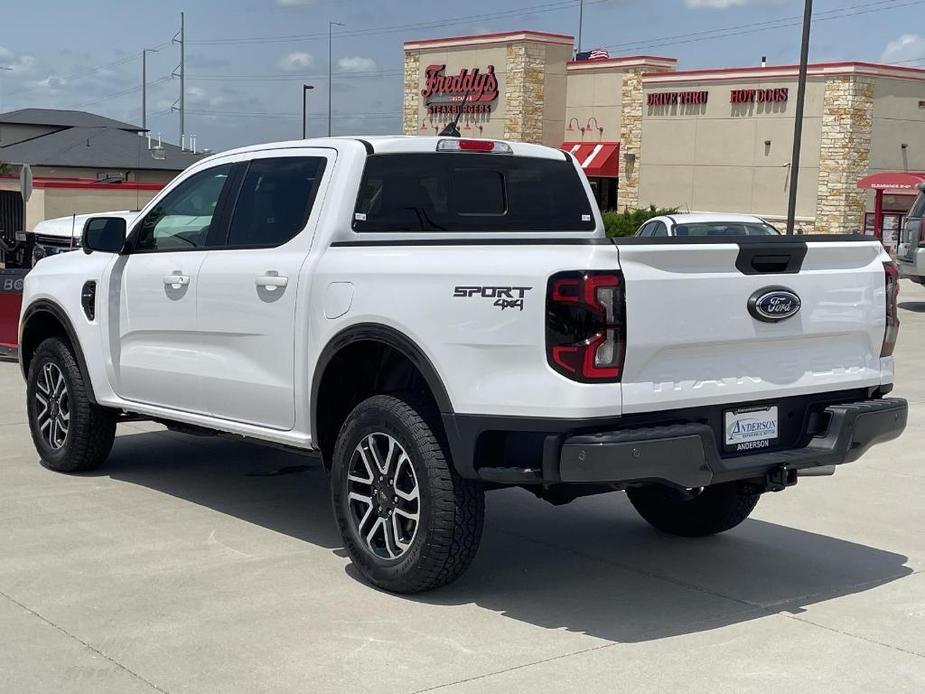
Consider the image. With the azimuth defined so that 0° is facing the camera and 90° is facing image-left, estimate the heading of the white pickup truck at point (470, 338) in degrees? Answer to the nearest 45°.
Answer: approximately 135°

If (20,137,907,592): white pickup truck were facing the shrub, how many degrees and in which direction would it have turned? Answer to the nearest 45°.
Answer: approximately 45° to its right

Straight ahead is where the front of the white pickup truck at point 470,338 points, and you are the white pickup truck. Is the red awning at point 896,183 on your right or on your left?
on your right

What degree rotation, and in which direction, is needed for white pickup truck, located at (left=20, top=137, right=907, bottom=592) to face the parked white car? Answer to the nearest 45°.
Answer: approximately 45° to its right

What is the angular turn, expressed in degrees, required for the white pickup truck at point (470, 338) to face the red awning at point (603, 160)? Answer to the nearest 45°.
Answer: approximately 45° to its right
